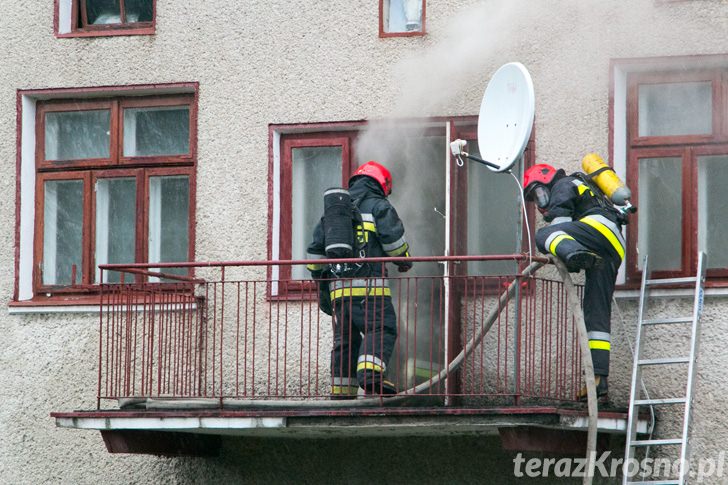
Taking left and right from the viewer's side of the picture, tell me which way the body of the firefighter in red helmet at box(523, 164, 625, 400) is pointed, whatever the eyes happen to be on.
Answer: facing to the left of the viewer

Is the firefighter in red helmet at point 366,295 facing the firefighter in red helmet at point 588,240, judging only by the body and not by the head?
no

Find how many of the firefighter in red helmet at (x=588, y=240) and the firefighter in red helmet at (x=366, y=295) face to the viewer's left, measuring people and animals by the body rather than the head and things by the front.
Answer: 1

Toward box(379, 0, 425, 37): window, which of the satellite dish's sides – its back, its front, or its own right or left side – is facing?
right

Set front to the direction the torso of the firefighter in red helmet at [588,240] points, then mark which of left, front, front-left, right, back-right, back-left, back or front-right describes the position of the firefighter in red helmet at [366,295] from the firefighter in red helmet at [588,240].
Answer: front

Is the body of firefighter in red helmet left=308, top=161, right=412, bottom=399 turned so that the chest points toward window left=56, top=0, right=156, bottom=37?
no

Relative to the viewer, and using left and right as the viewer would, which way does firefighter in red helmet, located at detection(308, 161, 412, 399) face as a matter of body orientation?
facing away from the viewer and to the right of the viewer
